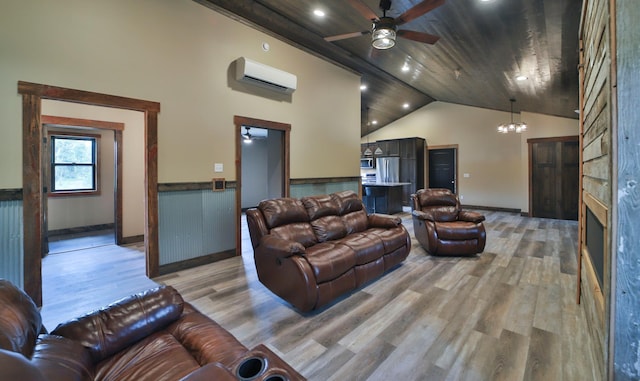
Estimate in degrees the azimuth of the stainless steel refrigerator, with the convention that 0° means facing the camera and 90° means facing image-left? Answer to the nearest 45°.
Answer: approximately 0°

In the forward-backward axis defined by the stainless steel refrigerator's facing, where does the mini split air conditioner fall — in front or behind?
in front

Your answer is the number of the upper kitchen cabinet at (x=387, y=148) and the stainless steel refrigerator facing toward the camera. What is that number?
2

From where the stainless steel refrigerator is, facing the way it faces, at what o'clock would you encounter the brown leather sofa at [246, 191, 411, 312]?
The brown leather sofa is roughly at 12 o'clock from the stainless steel refrigerator.

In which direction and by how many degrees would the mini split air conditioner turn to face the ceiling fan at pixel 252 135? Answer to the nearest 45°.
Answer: approximately 135° to its left

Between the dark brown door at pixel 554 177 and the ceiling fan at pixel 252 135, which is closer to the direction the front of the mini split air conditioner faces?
the dark brown door

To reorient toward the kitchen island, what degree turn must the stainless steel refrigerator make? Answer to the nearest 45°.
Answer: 0° — it already faces it

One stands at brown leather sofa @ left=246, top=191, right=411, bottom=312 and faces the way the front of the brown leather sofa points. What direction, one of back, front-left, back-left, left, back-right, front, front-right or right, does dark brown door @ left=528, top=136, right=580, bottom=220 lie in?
left
